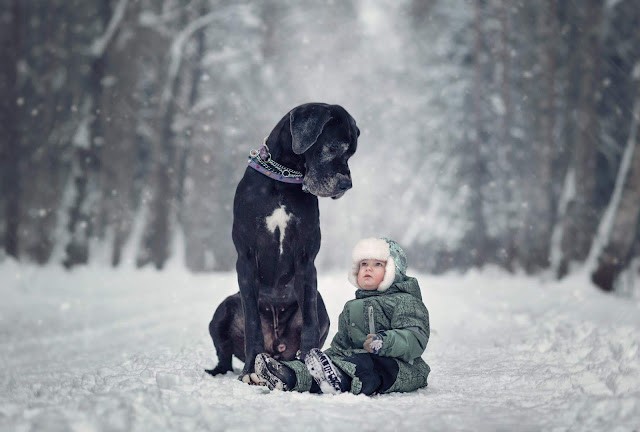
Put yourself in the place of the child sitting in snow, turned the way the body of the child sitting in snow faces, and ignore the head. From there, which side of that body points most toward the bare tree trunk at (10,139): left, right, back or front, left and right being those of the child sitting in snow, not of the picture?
right

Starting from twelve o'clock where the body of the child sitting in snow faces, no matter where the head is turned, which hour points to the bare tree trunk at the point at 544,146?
The bare tree trunk is roughly at 5 o'clock from the child sitting in snow.

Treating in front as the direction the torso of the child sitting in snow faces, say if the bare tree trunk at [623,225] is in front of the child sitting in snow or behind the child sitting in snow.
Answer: behind

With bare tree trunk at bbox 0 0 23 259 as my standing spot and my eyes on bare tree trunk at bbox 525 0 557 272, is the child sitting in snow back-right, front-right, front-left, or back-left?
front-right

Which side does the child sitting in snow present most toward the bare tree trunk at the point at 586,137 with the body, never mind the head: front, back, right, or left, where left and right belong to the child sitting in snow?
back

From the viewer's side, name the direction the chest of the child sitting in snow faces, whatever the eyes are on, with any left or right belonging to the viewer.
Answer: facing the viewer and to the left of the viewer

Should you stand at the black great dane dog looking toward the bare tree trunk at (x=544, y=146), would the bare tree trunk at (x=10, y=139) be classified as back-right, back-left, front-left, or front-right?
front-left

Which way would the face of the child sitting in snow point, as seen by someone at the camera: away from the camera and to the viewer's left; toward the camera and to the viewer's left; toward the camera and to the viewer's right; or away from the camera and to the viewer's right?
toward the camera and to the viewer's left

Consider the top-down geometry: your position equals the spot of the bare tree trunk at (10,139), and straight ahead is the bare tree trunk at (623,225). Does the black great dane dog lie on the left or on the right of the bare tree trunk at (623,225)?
right
